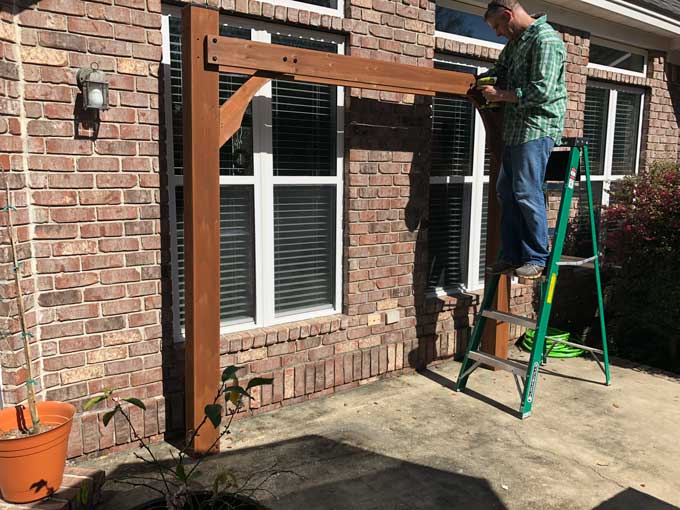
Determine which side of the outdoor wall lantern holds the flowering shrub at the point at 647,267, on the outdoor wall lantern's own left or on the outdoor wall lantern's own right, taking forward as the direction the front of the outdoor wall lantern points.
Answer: on the outdoor wall lantern's own left

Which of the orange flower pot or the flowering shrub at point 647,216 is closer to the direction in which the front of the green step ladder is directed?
the orange flower pot

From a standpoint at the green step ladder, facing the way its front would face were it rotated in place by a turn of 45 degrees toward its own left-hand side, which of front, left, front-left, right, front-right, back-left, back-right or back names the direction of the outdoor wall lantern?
front-right

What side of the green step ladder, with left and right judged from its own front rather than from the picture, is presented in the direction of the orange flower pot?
front

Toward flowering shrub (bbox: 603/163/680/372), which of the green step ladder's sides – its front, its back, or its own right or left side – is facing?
back

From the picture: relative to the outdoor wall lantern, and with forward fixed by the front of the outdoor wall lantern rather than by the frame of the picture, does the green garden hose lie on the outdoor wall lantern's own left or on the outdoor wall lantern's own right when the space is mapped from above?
on the outdoor wall lantern's own left

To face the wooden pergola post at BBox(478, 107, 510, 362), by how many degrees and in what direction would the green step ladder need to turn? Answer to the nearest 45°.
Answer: approximately 90° to its right

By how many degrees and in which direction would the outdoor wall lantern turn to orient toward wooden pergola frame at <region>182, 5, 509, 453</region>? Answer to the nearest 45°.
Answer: approximately 45° to its left

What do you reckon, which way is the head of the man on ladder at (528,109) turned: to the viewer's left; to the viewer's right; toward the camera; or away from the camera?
to the viewer's left

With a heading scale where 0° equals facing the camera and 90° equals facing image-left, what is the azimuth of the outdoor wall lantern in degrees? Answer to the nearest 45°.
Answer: approximately 315°
